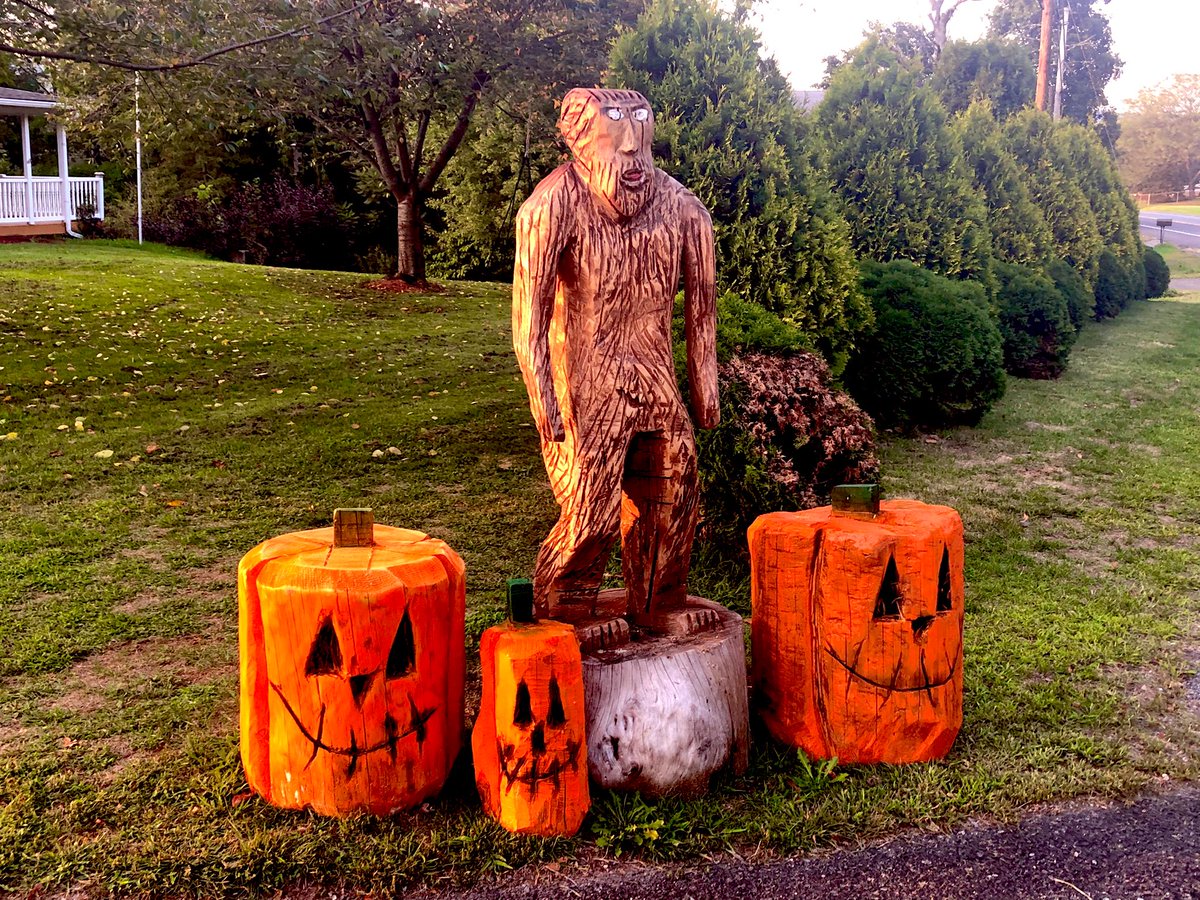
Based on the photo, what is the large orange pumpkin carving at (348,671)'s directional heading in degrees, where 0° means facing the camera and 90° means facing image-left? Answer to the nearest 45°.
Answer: approximately 0°

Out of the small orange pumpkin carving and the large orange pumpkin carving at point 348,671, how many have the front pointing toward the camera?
2

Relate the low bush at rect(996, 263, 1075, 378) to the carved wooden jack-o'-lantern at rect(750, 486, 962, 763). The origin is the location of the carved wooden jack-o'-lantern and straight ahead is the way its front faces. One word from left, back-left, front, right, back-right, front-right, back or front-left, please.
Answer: back-left

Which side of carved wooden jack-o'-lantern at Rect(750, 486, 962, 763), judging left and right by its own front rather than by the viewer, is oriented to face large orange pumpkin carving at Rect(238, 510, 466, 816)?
right

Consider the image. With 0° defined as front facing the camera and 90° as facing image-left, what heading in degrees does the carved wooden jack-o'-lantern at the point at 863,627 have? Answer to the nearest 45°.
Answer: approximately 315°

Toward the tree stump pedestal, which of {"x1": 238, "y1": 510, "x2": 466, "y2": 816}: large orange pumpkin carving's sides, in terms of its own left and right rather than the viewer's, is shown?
left
